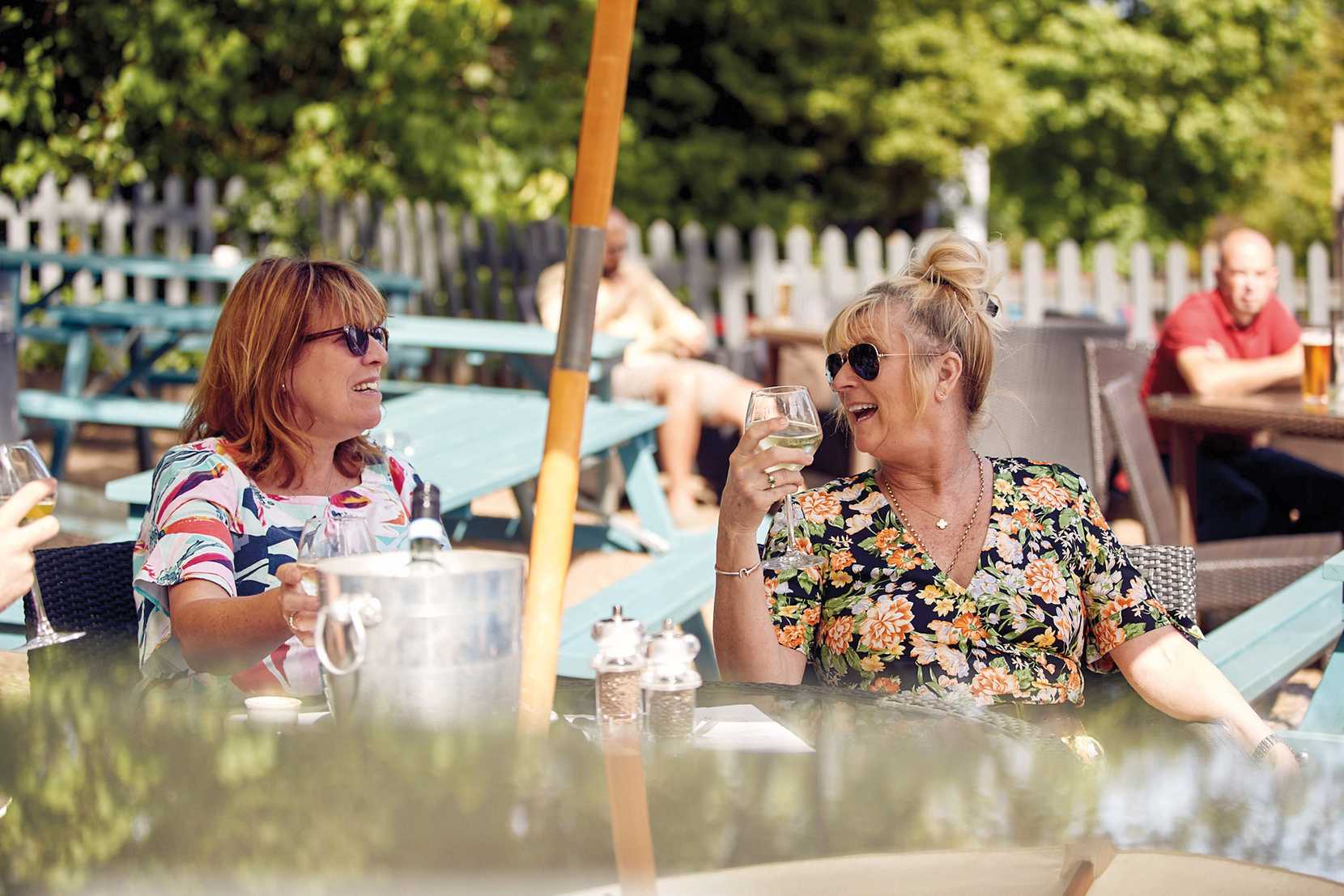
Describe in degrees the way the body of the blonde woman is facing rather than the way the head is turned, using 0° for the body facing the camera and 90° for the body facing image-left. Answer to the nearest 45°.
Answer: approximately 0°

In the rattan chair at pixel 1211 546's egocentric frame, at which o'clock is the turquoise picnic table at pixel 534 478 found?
The turquoise picnic table is roughly at 6 o'clock from the rattan chair.

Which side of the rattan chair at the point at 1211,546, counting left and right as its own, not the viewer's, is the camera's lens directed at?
right

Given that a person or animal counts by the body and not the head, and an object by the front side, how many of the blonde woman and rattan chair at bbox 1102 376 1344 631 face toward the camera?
1

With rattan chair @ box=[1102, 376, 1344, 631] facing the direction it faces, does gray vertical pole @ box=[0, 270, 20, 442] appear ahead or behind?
behind

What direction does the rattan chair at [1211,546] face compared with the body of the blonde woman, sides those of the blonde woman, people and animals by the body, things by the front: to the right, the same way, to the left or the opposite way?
to the left

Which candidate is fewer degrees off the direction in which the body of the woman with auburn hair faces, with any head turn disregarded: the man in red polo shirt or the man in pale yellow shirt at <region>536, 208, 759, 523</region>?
the man in red polo shirt

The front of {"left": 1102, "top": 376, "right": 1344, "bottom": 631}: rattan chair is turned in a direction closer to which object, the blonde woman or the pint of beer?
the pint of beer

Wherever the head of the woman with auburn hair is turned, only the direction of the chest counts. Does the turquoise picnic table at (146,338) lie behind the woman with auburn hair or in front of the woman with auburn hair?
behind

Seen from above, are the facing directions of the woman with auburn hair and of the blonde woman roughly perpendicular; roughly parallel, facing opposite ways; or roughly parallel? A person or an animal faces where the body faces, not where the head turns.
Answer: roughly perpendicular
